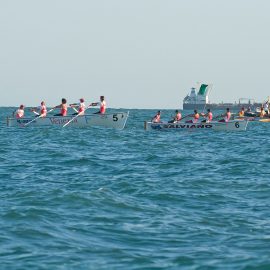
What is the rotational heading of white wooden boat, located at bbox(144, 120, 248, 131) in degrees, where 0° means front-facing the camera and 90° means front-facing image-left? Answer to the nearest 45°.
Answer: approximately 270°

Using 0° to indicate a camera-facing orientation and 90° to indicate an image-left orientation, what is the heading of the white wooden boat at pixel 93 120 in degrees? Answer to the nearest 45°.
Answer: approximately 270°

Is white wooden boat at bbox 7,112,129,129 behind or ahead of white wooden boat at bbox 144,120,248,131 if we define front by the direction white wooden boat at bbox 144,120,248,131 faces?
behind

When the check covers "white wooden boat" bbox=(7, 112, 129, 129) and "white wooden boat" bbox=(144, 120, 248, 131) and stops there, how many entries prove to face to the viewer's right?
2
